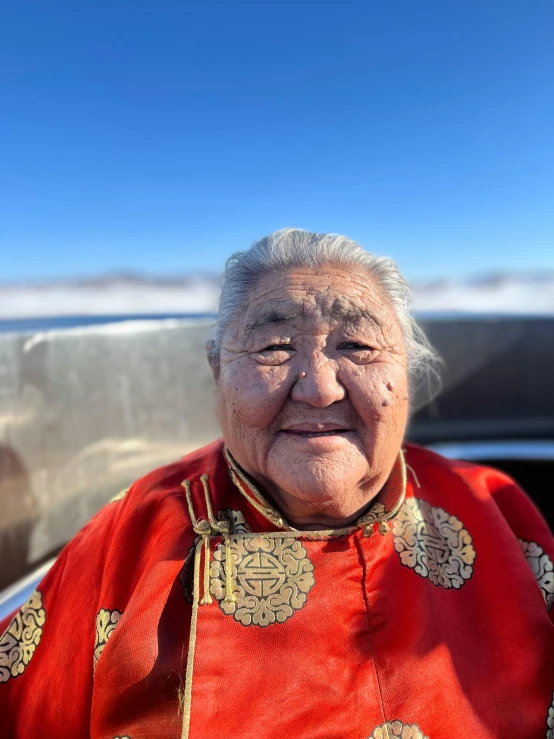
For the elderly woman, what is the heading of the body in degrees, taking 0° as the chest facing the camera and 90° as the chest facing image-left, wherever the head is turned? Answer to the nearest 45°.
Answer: approximately 0°
